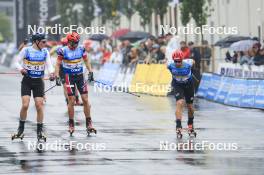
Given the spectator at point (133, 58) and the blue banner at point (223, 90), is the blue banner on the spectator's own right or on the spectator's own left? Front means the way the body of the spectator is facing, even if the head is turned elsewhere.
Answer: on the spectator's own left

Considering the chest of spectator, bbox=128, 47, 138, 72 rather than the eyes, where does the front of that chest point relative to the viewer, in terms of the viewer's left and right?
facing the viewer and to the left of the viewer

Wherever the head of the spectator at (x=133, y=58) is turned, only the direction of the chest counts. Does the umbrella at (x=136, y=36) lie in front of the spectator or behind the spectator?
behind

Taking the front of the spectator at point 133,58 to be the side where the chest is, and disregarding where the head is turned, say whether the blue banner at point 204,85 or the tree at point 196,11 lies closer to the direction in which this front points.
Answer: the blue banner

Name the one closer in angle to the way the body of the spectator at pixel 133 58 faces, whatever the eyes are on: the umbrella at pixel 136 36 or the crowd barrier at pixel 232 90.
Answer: the crowd barrier

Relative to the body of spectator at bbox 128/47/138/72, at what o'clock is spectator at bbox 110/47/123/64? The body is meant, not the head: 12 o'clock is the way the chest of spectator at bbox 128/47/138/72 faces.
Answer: spectator at bbox 110/47/123/64 is roughly at 4 o'clock from spectator at bbox 128/47/138/72.

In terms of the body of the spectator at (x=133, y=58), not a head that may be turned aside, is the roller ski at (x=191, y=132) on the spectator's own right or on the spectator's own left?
on the spectator's own left

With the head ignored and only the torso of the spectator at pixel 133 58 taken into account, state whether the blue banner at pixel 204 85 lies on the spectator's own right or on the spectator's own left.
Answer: on the spectator's own left

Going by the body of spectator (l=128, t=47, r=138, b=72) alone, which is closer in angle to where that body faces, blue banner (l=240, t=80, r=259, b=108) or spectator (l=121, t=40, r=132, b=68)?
the blue banner

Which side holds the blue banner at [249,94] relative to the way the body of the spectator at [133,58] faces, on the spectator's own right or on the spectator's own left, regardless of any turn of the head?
on the spectator's own left

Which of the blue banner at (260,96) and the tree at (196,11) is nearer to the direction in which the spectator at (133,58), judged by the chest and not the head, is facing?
the blue banner

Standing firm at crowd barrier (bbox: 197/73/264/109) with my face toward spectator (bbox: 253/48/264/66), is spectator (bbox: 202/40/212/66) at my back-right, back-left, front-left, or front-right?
front-left
